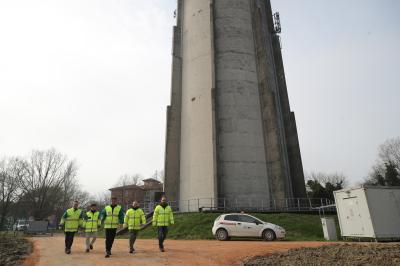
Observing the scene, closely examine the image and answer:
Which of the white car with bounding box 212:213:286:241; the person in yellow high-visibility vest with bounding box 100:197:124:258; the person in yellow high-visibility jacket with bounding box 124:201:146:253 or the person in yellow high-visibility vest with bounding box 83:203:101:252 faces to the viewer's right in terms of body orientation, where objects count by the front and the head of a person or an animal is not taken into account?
the white car

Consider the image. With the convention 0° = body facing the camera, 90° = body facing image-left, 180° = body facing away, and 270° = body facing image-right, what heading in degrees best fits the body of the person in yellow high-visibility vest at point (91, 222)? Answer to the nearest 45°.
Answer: approximately 0°

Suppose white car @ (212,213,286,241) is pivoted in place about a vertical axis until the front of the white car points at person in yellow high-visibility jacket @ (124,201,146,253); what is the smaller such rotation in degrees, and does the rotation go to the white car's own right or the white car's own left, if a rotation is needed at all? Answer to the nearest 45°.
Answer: approximately 135° to the white car's own right

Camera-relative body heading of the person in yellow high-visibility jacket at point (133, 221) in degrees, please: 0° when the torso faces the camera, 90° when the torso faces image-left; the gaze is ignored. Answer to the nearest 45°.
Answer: approximately 0°

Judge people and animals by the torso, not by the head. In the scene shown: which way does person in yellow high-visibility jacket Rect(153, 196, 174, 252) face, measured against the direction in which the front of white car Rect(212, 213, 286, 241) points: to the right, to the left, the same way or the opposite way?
to the right

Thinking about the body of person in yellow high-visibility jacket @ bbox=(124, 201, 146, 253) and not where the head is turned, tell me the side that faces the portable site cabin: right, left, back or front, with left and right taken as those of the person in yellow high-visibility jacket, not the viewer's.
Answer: left

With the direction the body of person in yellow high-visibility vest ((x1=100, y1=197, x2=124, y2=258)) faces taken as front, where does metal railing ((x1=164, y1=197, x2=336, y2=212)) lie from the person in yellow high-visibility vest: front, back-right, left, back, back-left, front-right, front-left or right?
back-left

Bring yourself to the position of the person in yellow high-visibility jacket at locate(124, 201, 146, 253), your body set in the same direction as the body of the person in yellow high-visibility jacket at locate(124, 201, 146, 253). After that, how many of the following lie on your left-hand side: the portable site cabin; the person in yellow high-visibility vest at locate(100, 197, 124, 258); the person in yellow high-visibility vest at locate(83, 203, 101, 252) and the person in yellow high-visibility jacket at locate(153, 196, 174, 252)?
2

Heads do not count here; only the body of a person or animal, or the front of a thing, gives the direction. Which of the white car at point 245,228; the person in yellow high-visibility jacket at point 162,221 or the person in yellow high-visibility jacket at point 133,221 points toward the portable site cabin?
the white car

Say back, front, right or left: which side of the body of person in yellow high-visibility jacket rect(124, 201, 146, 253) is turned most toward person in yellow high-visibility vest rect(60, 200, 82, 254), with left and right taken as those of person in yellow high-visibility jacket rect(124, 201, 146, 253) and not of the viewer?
right

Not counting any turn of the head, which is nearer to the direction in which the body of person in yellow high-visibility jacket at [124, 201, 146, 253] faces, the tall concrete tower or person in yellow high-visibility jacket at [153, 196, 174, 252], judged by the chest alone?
the person in yellow high-visibility jacket at [153, 196, 174, 252]
